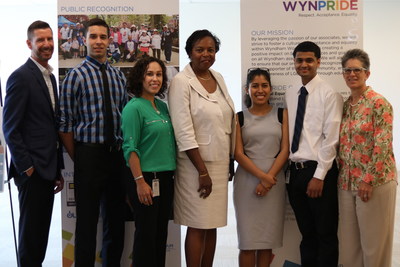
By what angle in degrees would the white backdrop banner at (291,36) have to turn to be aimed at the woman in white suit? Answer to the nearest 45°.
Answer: approximately 45° to its right

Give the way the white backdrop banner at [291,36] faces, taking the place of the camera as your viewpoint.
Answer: facing the viewer

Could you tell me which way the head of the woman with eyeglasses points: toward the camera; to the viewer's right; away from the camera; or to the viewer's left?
toward the camera

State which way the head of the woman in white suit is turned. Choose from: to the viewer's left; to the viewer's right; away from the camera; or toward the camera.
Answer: toward the camera

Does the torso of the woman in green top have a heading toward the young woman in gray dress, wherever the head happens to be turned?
no

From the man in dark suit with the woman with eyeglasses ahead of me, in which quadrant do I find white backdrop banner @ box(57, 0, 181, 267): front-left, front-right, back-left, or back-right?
front-left

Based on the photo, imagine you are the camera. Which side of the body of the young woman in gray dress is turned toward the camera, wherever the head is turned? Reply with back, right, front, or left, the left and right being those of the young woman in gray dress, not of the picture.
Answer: front

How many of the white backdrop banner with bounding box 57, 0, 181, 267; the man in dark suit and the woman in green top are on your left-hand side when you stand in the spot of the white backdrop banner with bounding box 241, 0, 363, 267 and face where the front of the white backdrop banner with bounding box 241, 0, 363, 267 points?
0

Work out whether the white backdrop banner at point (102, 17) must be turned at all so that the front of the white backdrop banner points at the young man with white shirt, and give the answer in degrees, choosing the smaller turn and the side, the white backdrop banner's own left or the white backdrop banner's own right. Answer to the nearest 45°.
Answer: approximately 45° to the white backdrop banner's own left

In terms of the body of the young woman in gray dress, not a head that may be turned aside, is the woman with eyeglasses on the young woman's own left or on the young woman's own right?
on the young woman's own left

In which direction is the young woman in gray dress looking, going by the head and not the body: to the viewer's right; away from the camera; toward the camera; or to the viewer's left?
toward the camera

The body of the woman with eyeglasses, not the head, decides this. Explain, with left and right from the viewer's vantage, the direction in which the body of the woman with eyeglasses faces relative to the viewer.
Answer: facing the viewer and to the left of the viewer

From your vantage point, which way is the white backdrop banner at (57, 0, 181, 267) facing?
toward the camera
